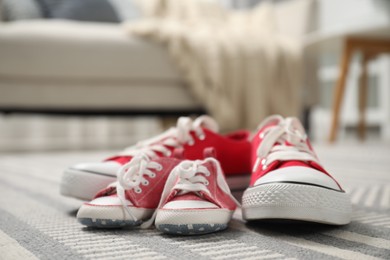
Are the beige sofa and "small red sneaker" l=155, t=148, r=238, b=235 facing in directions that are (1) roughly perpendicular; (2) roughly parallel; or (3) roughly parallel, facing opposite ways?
roughly parallel

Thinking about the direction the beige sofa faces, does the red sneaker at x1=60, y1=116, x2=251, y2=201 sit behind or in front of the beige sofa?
in front

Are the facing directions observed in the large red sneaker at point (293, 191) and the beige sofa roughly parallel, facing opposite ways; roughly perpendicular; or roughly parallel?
roughly parallel

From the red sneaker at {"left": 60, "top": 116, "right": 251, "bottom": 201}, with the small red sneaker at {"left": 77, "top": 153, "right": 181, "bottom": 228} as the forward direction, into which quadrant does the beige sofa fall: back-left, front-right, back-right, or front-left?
back-right

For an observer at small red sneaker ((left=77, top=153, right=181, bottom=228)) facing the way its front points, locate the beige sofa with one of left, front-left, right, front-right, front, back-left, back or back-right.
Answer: back-right

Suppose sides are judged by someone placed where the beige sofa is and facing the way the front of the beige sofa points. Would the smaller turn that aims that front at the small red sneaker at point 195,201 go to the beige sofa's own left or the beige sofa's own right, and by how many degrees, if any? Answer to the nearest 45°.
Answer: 0° — it already faces it

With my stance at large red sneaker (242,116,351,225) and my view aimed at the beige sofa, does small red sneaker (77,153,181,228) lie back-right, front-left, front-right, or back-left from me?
front-left

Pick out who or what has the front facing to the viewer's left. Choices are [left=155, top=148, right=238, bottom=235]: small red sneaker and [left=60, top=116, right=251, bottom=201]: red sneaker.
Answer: the red sneaker

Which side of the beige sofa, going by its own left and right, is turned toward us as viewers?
front

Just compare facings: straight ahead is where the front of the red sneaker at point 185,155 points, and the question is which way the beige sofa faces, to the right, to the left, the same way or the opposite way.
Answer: to the left

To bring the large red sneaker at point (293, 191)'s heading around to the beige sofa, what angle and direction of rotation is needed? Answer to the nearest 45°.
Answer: approximately 135° to its right

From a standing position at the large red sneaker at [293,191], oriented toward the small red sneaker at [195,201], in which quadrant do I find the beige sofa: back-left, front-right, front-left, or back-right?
front-right

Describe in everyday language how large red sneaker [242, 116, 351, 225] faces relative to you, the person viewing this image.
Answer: facing the viewer

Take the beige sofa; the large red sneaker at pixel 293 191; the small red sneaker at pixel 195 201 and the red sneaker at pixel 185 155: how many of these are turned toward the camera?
3

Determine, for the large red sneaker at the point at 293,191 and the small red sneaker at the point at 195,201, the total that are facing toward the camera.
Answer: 2

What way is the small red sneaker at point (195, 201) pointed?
toward the camera

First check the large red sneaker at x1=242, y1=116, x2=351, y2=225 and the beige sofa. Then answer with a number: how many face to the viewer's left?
0

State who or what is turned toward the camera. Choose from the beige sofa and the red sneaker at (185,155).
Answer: the beige sofa
